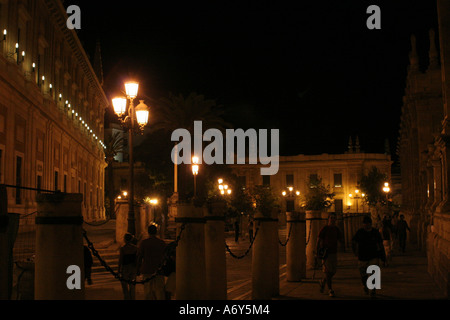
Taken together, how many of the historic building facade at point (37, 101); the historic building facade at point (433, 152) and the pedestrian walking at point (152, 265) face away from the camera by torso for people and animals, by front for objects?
1

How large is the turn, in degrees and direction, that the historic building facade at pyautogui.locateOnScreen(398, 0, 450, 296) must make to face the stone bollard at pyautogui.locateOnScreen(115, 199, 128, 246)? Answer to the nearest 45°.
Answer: approximately 45° to its left

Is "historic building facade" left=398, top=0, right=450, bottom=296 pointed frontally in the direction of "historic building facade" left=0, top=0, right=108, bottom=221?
yes

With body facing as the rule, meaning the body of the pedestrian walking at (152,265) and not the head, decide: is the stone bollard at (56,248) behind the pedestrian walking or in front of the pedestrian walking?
behind

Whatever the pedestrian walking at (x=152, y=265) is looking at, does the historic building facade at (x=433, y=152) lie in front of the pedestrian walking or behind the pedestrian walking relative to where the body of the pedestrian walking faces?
in front

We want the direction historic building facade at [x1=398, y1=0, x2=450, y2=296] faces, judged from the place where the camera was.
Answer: facing to the left of the viewer

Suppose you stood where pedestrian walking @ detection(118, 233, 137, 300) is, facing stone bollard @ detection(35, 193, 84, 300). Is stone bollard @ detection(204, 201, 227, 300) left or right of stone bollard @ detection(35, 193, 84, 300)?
left

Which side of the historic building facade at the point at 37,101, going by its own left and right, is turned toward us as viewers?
right

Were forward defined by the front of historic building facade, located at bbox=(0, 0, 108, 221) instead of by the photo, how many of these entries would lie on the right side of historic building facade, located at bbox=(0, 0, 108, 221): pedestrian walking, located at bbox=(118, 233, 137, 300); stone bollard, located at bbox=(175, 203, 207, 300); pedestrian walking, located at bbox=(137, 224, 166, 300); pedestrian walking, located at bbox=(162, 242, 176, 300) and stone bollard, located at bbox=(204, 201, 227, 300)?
5

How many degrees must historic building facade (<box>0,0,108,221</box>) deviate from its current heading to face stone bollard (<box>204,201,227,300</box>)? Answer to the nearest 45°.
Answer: approximately 90° to its right

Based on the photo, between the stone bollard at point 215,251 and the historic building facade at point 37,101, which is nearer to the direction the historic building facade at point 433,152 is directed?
the historic building facade

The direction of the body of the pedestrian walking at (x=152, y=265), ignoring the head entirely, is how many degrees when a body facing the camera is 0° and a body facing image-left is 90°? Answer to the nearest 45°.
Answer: approximately 180°

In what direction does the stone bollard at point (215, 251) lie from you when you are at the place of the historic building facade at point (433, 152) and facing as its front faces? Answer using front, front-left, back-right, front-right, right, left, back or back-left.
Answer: left
